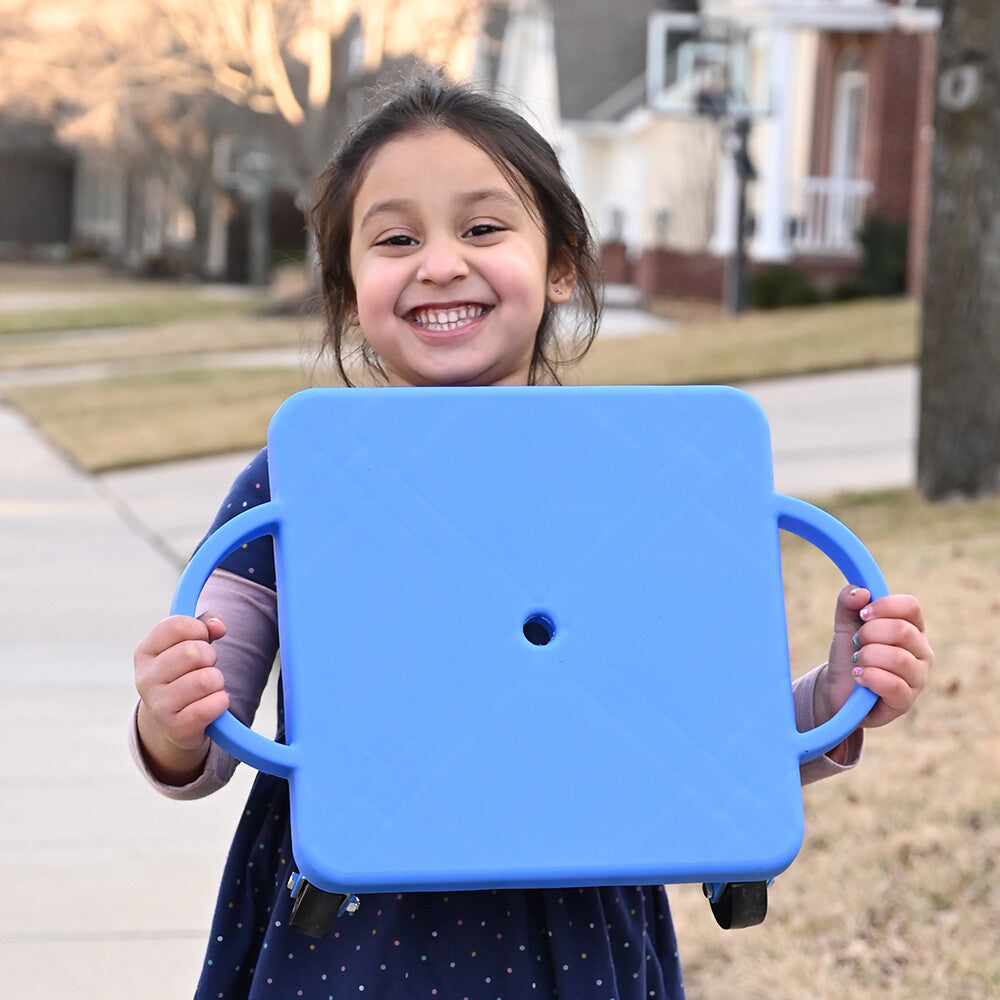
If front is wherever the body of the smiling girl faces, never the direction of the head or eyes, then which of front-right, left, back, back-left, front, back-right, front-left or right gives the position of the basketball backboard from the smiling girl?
back

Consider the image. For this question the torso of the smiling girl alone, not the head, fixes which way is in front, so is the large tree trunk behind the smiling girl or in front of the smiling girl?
behind

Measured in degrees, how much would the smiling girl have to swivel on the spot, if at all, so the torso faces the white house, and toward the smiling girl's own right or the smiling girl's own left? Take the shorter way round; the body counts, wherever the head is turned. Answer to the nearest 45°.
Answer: approximately 180°

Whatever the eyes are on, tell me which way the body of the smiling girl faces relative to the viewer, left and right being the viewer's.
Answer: facing the viewer

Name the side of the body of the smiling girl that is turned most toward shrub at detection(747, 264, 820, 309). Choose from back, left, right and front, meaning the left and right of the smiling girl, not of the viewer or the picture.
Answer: back
